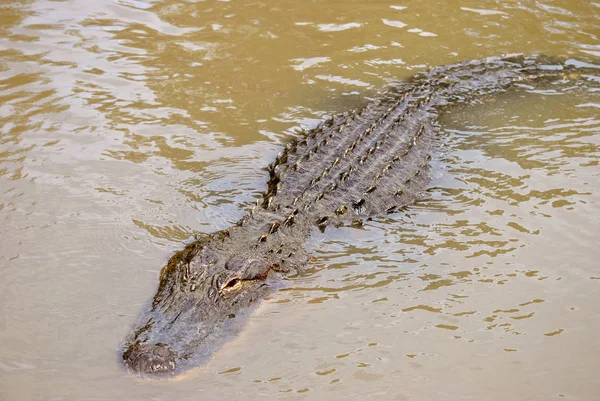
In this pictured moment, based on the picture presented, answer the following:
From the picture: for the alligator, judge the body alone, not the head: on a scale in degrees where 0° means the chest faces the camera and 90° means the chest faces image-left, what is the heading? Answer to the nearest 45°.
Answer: approximately 45°
